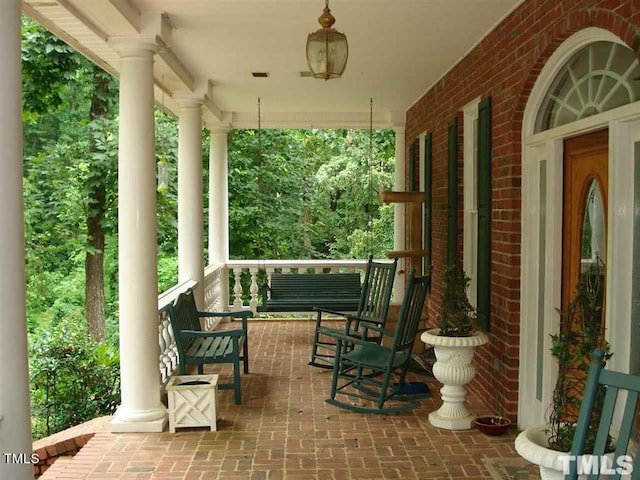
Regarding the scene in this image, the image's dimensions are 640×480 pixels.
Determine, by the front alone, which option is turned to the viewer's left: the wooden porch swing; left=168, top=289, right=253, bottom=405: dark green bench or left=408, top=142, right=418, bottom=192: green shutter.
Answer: the green shutter

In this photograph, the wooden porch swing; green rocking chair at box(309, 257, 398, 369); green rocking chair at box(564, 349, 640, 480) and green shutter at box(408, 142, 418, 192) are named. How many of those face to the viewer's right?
0

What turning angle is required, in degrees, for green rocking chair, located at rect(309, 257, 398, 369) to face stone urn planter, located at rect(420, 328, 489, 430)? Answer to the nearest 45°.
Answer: approximately 45° to its left

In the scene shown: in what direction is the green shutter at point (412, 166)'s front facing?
to the viewer's left

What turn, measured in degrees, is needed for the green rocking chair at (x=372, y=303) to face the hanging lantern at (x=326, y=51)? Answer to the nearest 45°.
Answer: approximately 45° to its left

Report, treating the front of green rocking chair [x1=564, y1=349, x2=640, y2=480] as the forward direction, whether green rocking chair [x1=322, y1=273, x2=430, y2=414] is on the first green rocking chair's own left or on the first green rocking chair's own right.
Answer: on the first green rocking chair's own right

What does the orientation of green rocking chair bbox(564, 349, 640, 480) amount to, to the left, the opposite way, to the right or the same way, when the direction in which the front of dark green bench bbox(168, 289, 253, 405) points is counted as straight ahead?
the opposite way

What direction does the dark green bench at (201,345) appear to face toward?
to the viewer's right

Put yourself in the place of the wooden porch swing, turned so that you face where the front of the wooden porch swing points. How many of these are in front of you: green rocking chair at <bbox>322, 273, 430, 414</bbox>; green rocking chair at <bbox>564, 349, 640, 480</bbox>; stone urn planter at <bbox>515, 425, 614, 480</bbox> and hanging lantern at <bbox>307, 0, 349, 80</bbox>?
4

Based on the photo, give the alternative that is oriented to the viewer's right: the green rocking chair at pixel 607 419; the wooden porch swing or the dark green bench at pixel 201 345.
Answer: the dark green bench

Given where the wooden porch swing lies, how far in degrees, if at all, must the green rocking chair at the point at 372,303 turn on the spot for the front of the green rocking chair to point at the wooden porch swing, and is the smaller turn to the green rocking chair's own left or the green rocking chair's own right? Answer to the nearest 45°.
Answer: approximately 90° to the green rocking chair's own right

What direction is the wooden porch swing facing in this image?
toward the camera

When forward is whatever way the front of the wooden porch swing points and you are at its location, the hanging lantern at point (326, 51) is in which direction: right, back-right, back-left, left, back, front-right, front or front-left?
front

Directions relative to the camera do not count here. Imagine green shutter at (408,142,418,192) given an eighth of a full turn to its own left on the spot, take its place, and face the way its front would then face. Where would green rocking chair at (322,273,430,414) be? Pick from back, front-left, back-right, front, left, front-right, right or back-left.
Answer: front-left

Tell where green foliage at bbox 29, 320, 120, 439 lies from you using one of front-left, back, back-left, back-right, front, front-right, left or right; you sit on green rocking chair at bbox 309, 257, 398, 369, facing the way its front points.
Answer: front-right

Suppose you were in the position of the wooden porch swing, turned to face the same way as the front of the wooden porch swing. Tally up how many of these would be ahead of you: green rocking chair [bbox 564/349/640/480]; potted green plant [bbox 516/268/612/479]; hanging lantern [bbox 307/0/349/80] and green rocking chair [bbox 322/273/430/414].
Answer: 4

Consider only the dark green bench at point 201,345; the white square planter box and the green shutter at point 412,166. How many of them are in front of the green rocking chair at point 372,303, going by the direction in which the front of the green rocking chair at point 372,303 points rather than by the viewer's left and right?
2
